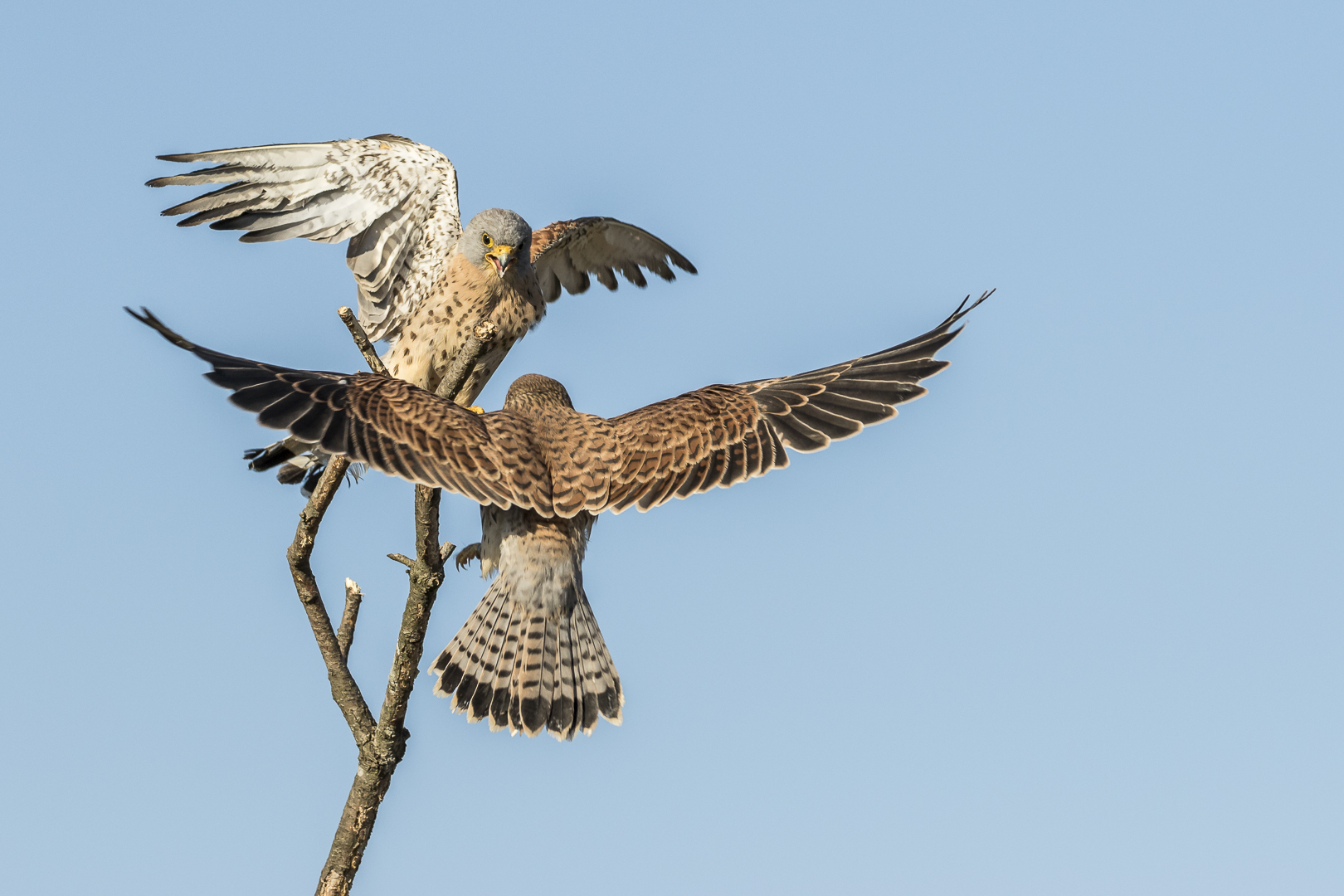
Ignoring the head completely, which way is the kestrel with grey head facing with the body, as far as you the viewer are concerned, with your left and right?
facing the viewer and to the right of the viewer

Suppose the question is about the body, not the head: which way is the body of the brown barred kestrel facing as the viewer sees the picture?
away from the camera

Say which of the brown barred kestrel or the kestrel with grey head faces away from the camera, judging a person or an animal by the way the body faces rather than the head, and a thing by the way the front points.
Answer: the brown barred kestrel

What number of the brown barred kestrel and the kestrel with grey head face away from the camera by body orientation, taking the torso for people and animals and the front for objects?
1
